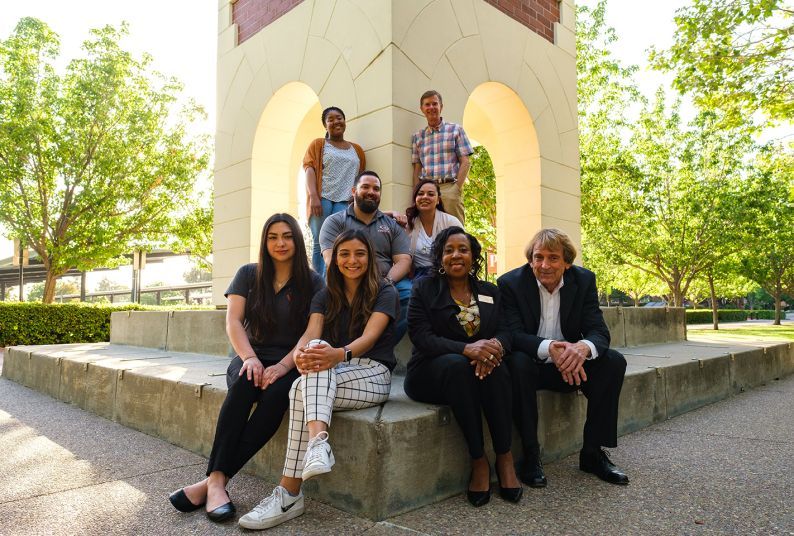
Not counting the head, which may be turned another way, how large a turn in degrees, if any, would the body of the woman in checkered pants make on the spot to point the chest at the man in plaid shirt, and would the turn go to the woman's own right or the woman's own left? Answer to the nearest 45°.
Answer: approximately 180°

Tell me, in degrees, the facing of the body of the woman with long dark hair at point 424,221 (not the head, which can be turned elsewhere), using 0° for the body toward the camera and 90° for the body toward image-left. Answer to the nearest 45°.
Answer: approximately 0°

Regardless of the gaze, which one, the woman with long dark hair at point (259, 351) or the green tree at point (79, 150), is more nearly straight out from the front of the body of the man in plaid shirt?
the woman with long dark hair

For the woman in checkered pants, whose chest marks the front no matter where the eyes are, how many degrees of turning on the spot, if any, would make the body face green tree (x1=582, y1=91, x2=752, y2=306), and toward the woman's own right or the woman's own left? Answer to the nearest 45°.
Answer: approximately 180°

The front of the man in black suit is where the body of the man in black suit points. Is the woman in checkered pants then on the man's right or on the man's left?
on the man's right

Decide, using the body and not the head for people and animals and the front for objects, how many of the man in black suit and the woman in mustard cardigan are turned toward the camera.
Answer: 2
